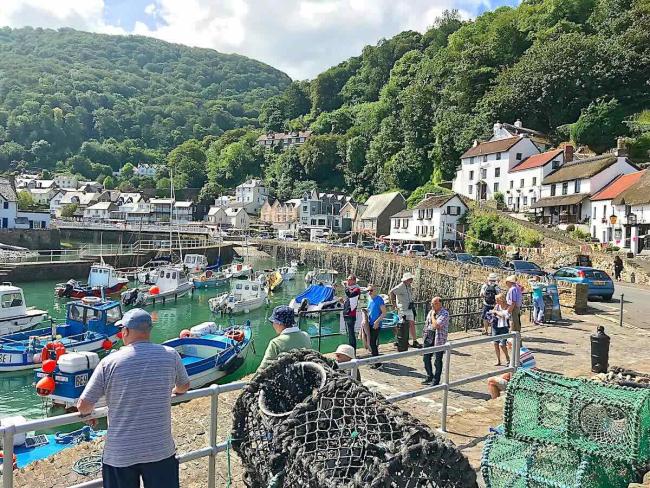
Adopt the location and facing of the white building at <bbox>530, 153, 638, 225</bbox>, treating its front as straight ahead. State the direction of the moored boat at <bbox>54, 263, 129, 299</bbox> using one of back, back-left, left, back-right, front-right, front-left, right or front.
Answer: front

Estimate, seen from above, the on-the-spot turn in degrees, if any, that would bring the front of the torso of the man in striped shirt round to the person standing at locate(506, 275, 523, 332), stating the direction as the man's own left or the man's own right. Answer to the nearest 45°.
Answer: approximately 45° to the man's own right

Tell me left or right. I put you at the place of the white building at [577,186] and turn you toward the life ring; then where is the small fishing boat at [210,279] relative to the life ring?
right

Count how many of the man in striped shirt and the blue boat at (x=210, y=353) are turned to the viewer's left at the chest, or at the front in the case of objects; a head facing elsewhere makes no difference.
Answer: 0

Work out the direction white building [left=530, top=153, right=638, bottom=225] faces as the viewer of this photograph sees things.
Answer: facing the viewer and to the left of the viewer

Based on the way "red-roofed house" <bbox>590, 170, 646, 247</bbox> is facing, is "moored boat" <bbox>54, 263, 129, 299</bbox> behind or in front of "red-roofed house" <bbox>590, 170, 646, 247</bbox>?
in front

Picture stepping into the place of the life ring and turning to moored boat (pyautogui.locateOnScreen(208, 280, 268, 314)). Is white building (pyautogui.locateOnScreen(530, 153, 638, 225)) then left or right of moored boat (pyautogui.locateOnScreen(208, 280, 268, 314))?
right

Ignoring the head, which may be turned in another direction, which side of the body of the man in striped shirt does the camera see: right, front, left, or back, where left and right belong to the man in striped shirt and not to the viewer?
back

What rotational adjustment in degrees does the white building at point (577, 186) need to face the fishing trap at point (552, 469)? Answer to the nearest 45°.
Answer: approximately 45° to its left

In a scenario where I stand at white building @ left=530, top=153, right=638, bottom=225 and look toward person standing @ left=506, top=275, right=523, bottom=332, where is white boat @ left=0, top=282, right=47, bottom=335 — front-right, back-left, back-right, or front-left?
front-right

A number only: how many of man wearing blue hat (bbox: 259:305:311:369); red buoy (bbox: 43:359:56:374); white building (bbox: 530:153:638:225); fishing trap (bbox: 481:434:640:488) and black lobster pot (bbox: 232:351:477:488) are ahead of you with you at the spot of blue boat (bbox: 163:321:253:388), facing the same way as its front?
1
